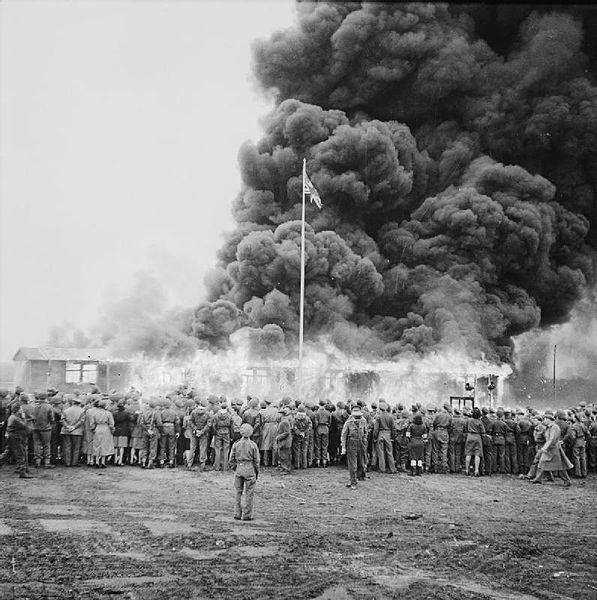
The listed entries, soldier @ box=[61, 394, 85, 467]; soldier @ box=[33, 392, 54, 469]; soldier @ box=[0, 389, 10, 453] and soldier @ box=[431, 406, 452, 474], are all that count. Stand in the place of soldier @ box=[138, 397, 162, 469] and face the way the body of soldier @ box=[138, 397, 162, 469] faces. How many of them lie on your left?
3

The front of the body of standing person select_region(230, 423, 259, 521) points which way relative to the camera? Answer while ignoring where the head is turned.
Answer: away from the camera

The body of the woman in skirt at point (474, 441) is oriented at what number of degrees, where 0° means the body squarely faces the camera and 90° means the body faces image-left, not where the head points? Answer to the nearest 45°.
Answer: approximately 180°

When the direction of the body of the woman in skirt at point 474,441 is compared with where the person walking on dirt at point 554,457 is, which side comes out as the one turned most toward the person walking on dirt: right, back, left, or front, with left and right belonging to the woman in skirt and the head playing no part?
right

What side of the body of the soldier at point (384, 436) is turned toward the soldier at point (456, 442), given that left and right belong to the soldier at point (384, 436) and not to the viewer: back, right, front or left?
right

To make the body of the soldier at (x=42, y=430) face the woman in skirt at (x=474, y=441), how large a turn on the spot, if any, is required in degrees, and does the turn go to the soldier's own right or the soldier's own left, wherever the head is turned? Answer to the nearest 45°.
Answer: approximately 90° to the soldier's own right

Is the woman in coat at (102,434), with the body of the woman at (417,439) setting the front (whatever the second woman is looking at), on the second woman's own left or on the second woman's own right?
on the second woman's own left

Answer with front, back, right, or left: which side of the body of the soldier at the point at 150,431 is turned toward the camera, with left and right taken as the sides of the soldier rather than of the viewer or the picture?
back

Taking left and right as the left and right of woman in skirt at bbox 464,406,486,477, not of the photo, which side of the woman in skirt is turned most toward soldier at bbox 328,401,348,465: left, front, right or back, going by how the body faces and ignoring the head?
left

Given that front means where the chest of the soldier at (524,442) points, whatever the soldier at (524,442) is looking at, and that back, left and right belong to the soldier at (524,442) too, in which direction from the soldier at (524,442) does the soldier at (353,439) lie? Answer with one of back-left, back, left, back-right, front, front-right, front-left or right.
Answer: back-left

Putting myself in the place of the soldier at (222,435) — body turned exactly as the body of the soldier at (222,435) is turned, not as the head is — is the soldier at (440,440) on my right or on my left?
on my right

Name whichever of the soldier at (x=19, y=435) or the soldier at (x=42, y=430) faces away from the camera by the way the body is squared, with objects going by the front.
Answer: the soldier at (x=42, y=430)

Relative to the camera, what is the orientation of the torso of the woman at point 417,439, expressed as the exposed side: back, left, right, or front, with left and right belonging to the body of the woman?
back

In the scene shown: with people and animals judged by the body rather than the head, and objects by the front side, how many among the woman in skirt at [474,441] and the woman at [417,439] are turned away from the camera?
2
